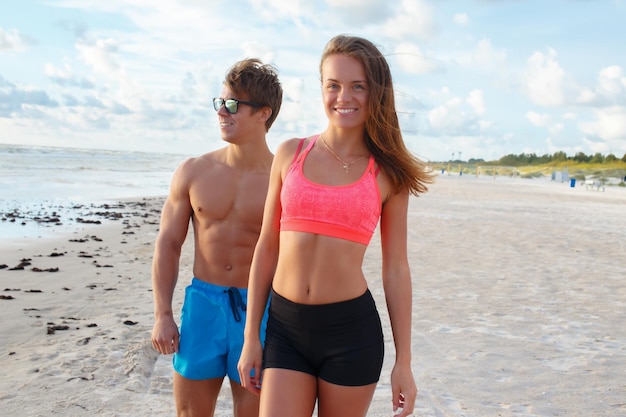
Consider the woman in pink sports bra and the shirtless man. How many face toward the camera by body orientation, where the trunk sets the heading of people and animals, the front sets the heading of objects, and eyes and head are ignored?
2

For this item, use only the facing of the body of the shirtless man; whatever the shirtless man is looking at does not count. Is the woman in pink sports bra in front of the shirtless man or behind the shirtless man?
in front

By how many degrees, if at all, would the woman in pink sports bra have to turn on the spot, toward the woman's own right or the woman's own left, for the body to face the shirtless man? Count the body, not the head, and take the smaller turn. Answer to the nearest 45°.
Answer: approximately 135° to the woman's own right

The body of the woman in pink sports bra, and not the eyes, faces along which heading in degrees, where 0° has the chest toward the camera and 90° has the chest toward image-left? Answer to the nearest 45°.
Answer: approximately 0°

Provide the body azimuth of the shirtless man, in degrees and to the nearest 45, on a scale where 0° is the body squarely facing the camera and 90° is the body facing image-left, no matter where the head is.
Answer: approximately 0°
